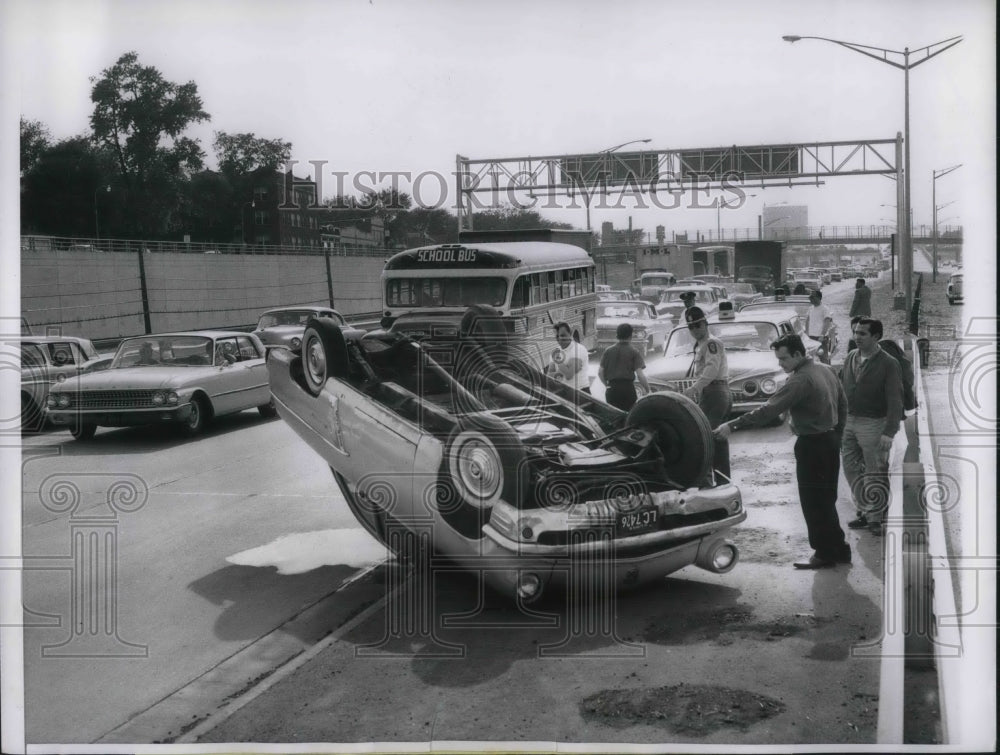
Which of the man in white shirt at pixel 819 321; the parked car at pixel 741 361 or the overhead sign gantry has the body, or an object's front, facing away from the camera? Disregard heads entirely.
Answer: the overhead sign gantry

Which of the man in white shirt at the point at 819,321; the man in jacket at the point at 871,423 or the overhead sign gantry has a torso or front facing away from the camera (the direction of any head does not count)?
the overhead sign gantry

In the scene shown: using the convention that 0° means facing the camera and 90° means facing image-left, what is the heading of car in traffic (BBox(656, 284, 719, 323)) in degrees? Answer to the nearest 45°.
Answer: approximately 45°

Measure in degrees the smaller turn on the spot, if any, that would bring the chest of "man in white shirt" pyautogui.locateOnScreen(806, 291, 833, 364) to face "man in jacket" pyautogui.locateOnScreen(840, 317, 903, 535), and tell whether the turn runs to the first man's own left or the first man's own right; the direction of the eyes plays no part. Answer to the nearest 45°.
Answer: approximately 45° to the first man's own left

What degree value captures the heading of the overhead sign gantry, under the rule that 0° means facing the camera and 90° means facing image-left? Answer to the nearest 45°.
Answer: approximately 180°

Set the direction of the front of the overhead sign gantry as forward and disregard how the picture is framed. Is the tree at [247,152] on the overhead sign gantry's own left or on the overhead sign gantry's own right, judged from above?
on the overhead sign gantry's own left

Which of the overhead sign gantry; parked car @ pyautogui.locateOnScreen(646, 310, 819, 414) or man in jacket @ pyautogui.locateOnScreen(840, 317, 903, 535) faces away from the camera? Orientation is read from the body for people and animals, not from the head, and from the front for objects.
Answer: the overhead sign gantry

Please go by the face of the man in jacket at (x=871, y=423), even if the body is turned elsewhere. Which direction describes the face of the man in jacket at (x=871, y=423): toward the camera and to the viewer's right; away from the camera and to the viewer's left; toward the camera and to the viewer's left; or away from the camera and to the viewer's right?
toward the camera and to the viewer's left

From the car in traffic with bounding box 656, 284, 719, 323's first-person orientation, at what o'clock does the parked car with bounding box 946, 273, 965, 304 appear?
the parked car with bounding box 946, 273, 965, 304 is roughly at 7 o'clock from the car in traffic with bounding box 656, 284, 719, 323.
